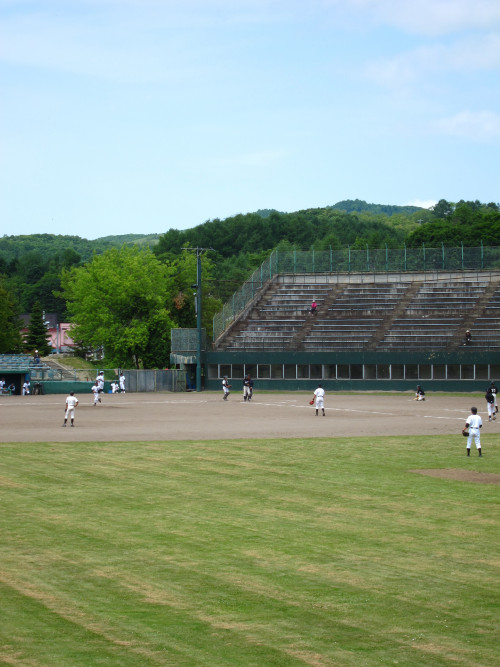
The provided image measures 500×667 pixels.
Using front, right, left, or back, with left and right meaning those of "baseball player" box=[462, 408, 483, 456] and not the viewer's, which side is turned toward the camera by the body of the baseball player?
back

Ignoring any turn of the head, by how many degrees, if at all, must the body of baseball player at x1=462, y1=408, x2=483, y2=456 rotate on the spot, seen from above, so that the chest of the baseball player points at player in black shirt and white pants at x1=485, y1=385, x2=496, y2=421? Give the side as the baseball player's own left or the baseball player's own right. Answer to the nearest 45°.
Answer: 0° — they already face them
